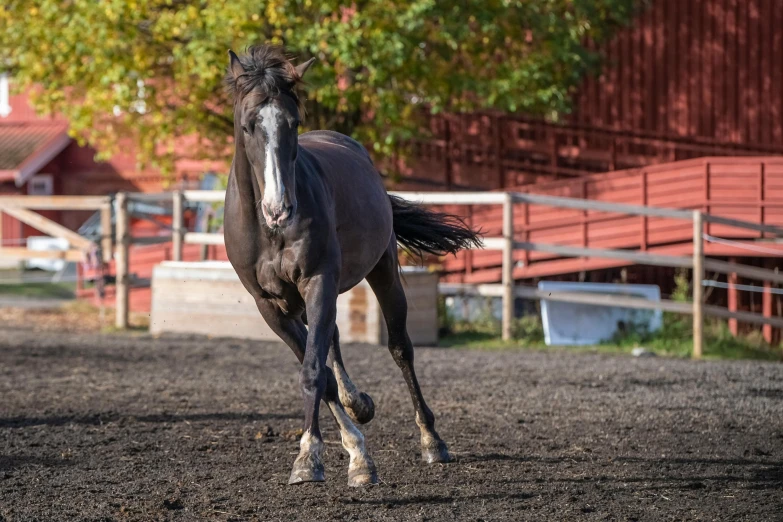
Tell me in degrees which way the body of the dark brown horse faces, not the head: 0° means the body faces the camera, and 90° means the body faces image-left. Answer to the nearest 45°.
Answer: approximately 45°

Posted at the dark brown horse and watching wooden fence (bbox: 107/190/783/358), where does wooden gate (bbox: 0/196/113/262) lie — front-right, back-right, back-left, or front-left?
front-left

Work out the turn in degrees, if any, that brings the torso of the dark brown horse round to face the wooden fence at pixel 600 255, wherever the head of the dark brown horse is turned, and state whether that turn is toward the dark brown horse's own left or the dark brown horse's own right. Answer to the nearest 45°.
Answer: approximately 180°

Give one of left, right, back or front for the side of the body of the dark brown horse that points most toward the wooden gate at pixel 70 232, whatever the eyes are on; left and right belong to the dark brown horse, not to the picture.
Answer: right
